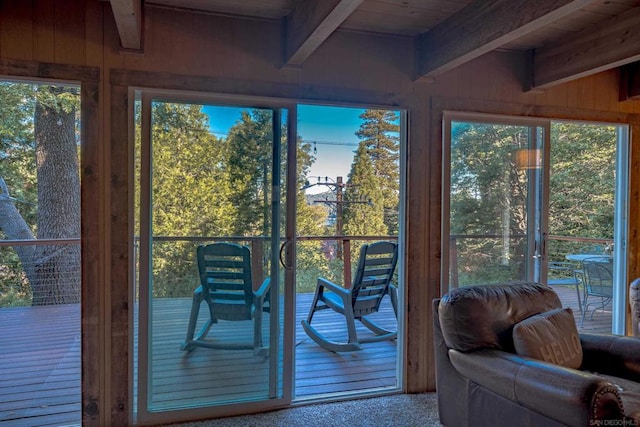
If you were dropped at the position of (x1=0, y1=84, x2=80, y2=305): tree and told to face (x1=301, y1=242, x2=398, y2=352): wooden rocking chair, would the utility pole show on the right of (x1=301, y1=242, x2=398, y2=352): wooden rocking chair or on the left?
left

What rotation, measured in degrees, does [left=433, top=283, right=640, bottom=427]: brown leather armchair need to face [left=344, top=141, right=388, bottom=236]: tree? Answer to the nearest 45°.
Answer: approximately 180°

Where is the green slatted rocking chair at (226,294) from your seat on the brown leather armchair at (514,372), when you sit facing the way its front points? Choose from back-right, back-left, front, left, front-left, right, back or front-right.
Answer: back-right

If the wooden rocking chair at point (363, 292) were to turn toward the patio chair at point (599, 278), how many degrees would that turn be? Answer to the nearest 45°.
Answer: approximately 135° to its right

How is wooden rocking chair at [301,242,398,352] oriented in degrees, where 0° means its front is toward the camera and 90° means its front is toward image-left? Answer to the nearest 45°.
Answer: approximately 135°

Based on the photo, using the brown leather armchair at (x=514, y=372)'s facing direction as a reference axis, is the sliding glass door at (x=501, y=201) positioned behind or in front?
behind
